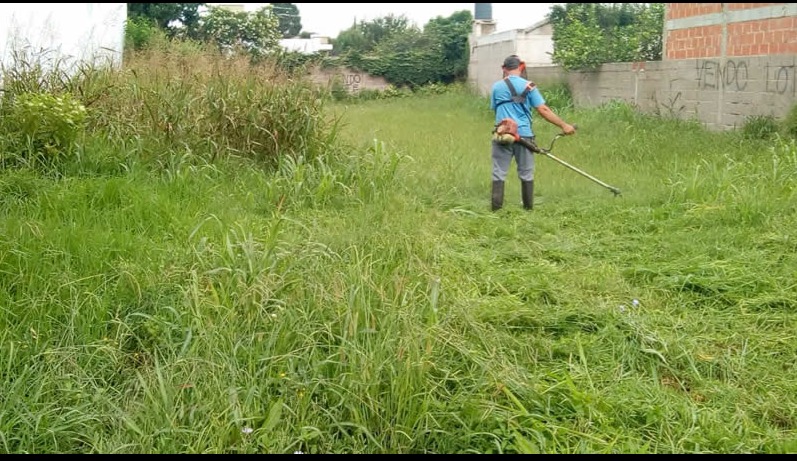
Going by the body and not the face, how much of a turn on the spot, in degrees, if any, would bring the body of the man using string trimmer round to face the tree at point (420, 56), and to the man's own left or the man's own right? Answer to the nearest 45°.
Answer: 0° — they already face it

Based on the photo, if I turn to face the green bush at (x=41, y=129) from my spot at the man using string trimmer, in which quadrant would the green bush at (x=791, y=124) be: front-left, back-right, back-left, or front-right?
back-right

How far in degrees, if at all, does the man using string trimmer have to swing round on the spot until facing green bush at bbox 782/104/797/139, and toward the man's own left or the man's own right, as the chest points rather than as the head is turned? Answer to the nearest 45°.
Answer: approximately 45° to the man's own right

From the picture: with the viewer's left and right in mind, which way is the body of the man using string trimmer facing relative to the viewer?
facing away from the viewer

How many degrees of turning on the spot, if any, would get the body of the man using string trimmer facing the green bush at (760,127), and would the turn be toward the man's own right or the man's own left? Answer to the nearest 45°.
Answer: approximately 45° to the man's own right

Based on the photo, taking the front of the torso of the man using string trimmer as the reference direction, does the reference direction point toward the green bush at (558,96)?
yes

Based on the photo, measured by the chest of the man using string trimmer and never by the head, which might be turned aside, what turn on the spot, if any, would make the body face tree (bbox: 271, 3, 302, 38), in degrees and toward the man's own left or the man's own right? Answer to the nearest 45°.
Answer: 0° — they already face it
